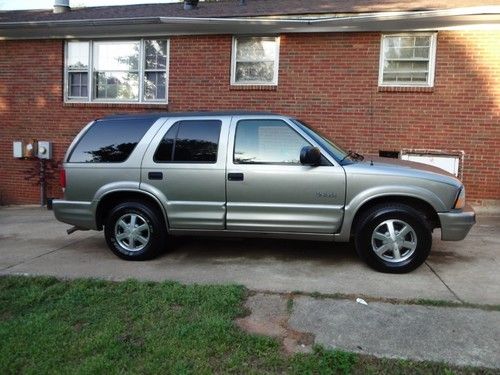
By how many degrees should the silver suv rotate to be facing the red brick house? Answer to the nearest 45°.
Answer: approximately 90° to its left

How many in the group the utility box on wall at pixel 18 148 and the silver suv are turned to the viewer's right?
1

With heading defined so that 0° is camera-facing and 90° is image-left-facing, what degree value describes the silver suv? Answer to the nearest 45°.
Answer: approximately 270°

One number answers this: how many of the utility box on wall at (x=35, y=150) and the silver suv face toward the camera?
1

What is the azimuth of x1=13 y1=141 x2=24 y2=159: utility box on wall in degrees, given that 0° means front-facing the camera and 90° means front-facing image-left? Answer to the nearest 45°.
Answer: approximately 0°

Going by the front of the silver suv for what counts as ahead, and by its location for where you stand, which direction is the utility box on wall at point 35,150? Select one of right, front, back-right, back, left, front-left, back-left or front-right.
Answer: back-left
